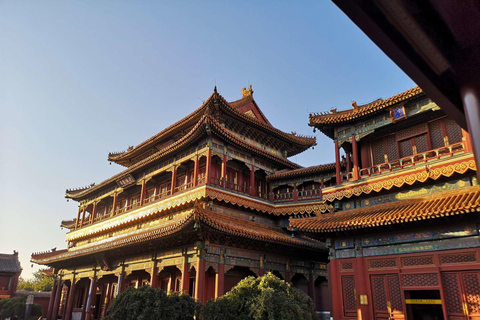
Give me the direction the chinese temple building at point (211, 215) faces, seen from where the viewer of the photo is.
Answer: facing the viewer and to the left of the viewer

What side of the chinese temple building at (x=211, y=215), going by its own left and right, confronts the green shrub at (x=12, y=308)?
right

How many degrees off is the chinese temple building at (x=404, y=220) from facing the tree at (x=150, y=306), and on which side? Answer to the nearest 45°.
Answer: approximately 45° to its right

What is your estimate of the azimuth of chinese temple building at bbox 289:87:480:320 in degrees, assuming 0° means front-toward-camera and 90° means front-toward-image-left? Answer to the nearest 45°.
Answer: approximately 45°

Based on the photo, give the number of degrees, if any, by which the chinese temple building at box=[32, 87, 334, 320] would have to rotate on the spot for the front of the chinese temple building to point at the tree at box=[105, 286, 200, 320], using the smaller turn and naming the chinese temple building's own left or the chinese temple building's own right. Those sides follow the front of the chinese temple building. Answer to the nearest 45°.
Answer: approximately 45° to the chinese temple building's own left

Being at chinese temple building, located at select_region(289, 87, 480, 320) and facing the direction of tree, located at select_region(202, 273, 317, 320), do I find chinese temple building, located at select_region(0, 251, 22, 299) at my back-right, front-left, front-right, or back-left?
front-right

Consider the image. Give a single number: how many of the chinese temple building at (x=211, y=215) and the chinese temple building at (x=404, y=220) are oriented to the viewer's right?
0

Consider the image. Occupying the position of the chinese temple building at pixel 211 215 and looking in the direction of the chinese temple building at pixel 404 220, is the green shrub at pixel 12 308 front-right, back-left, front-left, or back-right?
back-right

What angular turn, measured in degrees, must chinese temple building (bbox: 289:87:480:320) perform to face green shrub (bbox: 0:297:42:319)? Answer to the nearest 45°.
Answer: approximately 45° to its right

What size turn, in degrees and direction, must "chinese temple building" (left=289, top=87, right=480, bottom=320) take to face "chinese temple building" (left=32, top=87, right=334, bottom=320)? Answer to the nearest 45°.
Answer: approximately 90° to its right

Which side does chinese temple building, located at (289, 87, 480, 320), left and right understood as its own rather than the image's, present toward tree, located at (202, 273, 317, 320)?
front

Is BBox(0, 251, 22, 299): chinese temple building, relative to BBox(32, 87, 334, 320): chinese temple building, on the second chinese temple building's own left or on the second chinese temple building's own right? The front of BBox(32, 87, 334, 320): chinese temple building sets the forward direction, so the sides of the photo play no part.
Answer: on the second chinese temple building's own right

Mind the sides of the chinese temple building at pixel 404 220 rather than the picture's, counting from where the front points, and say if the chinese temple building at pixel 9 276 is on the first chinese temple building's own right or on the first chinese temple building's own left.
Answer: on the first chinese temple building's own right
